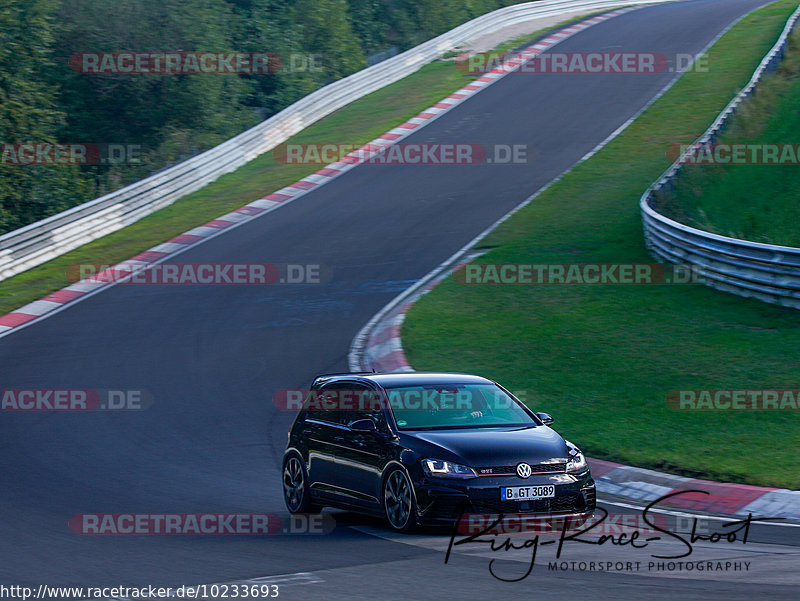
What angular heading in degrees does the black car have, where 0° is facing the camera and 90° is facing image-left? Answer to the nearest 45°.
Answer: approximately 315°

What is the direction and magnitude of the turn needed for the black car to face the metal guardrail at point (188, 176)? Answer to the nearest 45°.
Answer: approximately 135° to its left

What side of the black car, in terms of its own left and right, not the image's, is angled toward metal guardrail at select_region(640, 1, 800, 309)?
left

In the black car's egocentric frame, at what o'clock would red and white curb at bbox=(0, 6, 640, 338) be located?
The red and white curb is roughly at 7 o'clock from the black car.
